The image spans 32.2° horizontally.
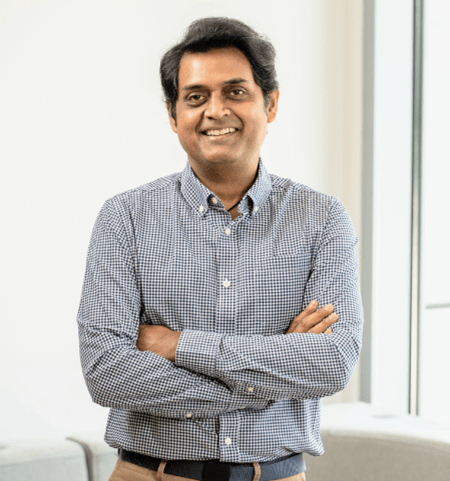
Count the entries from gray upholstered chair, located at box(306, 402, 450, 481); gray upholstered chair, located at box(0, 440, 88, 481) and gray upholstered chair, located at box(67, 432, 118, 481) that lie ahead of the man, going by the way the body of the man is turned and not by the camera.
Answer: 0

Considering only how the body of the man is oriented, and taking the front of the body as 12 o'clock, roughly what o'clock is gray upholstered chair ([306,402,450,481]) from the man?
The gray upholstered chair is roughly at 7 o'clock from the man.

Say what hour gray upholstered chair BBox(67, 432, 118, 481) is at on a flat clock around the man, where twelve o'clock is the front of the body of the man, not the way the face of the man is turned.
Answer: The gray upholstered chair is roughly at 5 o'clock from the man.

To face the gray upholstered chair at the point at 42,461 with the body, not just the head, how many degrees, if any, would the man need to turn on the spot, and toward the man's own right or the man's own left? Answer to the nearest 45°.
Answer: approximately 135° to the man's own right

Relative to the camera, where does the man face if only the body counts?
toward the camera

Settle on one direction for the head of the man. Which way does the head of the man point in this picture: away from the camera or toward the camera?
toward the camera

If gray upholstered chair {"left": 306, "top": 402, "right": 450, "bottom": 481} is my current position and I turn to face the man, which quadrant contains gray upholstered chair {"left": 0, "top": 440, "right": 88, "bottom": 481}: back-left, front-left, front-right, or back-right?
front-right
